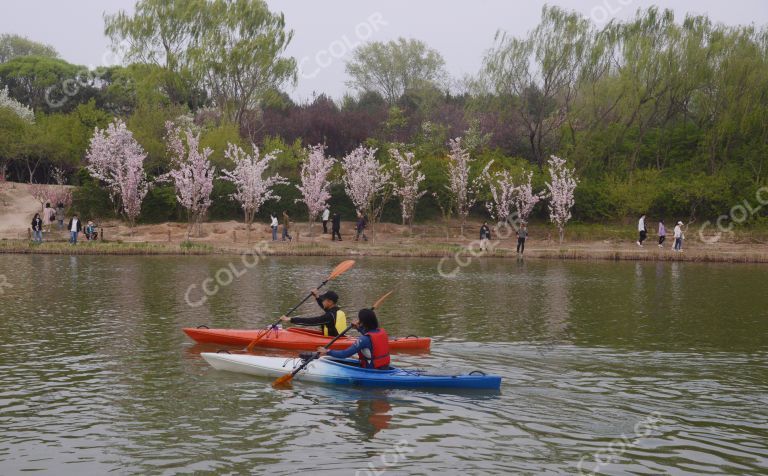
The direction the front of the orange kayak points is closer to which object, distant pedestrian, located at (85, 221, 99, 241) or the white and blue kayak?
the distant pedestrian

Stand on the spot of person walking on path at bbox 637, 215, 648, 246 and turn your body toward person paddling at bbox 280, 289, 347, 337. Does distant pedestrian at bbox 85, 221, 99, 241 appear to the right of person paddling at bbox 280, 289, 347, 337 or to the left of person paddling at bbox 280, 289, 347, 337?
right

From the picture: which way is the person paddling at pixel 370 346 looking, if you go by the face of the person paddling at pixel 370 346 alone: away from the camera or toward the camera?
away from the camera

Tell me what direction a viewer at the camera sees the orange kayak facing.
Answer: facing to the left of the viewer

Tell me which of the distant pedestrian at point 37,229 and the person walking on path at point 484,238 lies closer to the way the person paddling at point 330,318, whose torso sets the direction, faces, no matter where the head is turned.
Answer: the distant pedestrian

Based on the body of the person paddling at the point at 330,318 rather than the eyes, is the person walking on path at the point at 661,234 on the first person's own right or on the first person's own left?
on the first person's own right

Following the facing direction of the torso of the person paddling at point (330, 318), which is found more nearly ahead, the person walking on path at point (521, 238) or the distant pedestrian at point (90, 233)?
the distant pedestrian

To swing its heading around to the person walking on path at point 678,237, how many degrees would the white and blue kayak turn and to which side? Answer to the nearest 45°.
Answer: approximately 135° to its right

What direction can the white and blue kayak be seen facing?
to the viewer's left

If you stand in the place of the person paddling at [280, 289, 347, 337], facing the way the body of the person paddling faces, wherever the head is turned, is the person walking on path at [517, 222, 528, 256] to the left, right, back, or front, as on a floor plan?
right

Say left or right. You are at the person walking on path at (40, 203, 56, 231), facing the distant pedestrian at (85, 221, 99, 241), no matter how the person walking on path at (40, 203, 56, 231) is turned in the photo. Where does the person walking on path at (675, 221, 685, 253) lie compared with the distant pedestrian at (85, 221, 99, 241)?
left
